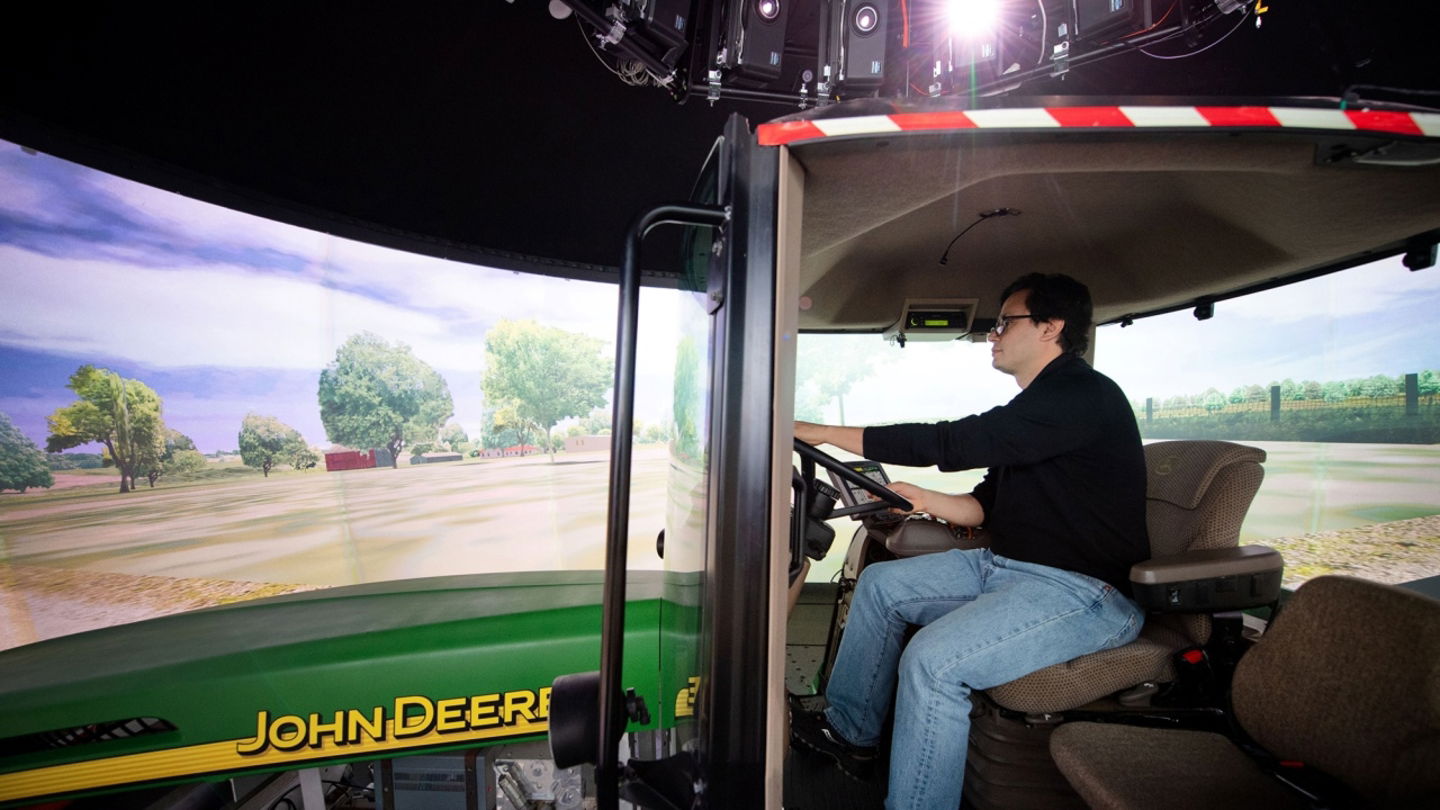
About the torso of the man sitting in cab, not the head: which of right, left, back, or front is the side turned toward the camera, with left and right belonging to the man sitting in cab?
left

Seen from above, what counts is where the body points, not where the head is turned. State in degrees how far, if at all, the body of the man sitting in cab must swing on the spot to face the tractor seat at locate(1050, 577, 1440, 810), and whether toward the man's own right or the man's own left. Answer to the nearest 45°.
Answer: approximately 135° to the man's own left
